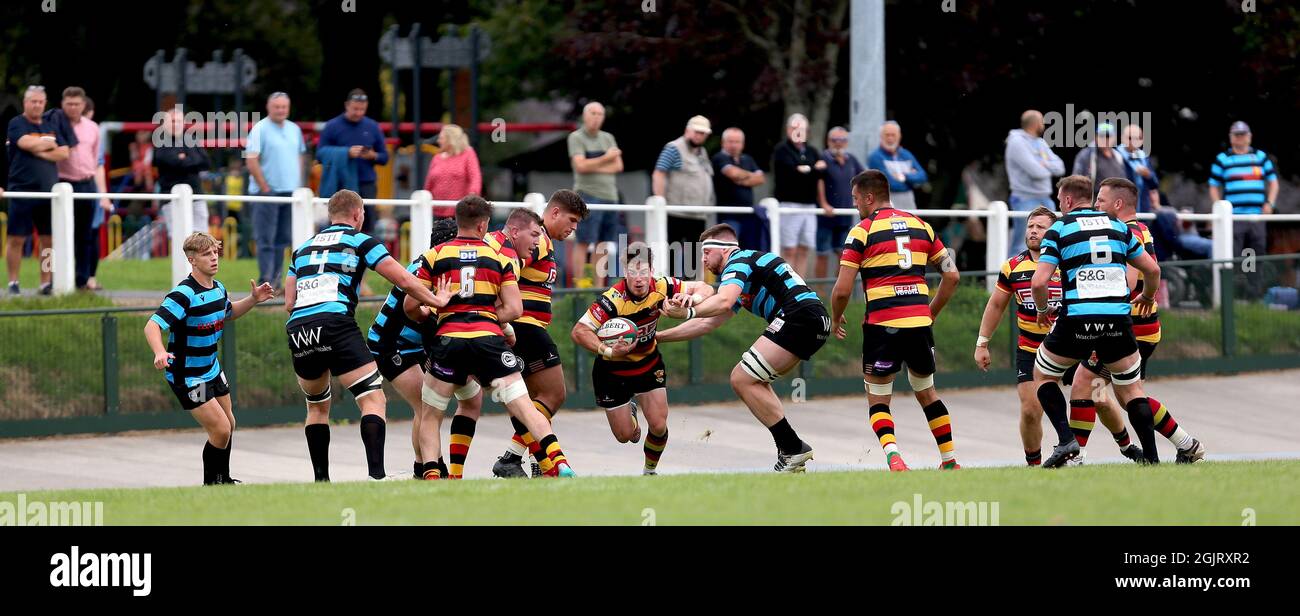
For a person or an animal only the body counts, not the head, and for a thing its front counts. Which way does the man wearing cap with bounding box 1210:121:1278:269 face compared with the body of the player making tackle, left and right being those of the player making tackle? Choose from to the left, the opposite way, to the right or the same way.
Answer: to the left

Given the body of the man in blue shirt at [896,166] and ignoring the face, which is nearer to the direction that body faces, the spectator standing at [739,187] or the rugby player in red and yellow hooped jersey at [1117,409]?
the rugby player in red and yellow hooped jersey

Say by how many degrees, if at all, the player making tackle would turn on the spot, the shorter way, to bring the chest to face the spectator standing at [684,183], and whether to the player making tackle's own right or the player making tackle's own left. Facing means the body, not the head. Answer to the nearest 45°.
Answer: approximately 90° to the player making tackle's own right

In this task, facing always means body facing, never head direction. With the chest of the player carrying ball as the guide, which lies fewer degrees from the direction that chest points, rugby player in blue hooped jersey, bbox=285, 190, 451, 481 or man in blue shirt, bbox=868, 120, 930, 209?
the rugby player in blue hooped jersey

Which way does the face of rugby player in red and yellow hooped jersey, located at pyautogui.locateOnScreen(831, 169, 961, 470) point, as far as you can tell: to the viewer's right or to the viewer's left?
to the viewer's left

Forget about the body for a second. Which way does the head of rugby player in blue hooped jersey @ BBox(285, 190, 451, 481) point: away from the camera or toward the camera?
away from the camera

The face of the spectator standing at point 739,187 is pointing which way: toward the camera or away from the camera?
toward the camera

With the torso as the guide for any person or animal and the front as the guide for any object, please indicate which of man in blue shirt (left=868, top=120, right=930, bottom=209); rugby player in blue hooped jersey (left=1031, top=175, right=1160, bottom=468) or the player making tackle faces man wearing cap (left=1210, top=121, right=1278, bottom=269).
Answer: the rugby player in blue hooped jersey

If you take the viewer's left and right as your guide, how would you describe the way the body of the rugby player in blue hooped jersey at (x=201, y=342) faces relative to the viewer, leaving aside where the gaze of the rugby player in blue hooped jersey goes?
facing the viewer and to the right of the viewer

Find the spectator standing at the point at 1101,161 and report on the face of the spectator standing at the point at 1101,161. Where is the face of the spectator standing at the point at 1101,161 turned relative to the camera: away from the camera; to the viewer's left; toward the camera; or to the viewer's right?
toward the camera

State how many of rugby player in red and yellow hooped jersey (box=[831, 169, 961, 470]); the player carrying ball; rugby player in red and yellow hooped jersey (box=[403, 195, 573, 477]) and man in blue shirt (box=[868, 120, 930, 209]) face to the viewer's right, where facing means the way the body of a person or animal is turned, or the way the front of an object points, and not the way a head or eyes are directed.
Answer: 0

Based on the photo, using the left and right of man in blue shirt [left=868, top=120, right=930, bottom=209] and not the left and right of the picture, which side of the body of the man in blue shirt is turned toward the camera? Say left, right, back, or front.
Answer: front

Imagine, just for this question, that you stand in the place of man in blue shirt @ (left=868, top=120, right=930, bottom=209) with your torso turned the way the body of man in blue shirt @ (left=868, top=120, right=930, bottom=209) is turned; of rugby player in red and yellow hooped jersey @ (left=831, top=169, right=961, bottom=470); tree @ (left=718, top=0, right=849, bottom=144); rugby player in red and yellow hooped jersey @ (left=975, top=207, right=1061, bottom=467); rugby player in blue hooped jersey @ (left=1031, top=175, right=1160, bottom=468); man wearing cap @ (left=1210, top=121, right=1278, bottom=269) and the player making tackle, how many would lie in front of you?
4

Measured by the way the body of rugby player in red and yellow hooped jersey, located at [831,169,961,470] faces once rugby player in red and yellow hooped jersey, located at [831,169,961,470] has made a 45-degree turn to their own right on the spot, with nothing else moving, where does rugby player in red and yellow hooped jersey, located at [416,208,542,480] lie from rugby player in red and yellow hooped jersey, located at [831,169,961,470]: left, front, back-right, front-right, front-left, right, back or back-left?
back-left

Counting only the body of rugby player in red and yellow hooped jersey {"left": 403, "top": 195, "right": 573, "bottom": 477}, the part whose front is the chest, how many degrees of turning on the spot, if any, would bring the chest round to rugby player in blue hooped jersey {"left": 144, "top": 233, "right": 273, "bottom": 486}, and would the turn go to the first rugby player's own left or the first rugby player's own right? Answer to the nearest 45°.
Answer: approximately 90° to the first rugby player's own left

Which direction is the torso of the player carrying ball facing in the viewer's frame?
toward the camera

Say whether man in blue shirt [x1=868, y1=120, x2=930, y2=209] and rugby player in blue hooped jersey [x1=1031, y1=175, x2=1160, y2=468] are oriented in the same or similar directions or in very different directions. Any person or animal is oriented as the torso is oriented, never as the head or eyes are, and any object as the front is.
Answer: very different directions

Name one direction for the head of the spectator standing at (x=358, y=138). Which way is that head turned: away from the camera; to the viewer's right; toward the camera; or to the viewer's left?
toward the camera

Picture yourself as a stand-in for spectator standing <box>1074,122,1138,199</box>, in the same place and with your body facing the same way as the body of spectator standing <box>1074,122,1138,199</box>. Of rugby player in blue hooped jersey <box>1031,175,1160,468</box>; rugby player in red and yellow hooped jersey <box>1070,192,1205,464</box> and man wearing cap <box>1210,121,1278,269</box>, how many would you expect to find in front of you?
2

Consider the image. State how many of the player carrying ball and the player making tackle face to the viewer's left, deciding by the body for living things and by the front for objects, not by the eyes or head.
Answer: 1

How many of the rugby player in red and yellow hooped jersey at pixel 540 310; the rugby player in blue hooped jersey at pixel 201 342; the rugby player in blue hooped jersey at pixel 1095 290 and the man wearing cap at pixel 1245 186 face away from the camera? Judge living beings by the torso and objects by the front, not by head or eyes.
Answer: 1

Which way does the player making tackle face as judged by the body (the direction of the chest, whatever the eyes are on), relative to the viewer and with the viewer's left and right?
facing to the left of the viewer
